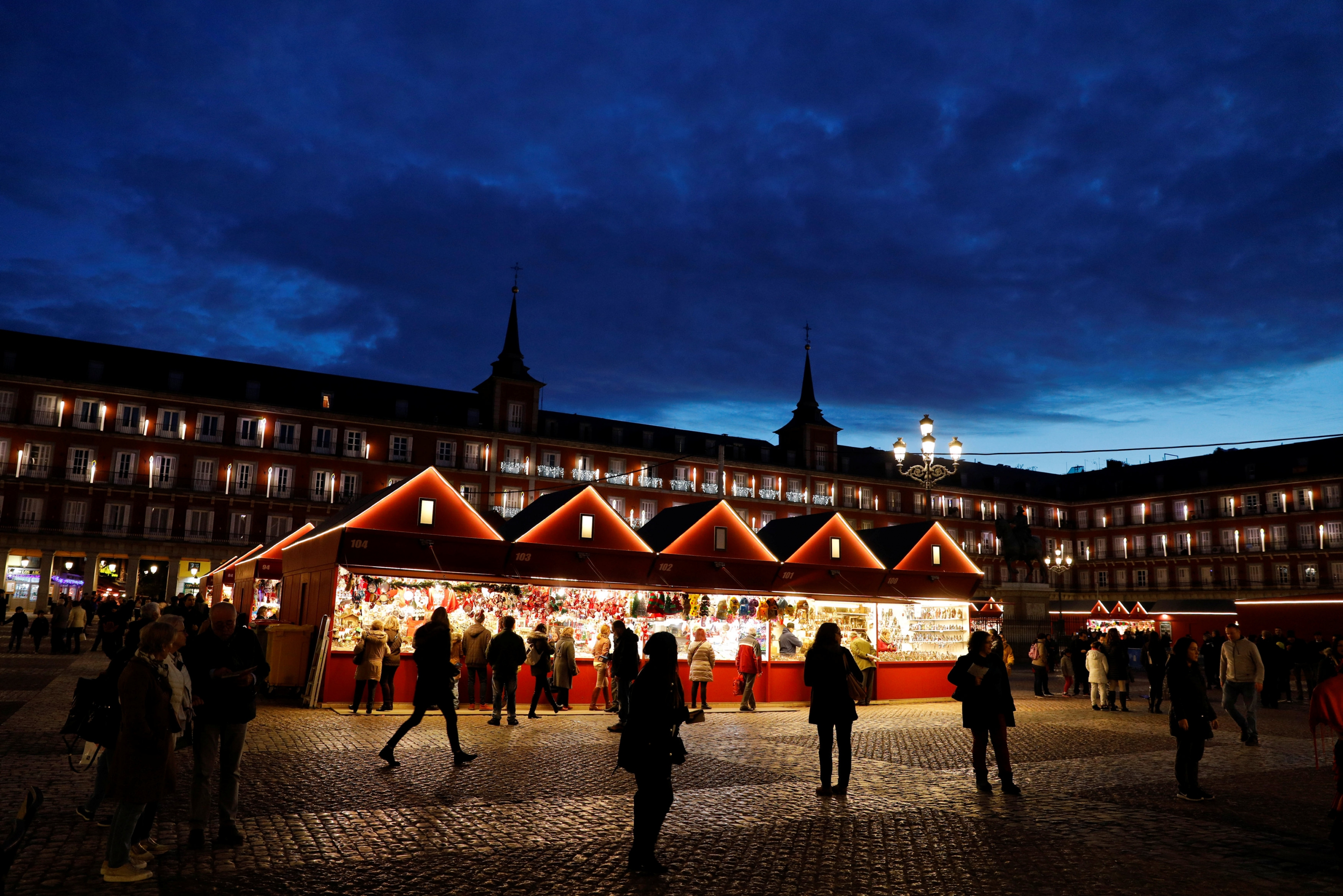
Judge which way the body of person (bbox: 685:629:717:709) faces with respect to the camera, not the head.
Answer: away from the camera

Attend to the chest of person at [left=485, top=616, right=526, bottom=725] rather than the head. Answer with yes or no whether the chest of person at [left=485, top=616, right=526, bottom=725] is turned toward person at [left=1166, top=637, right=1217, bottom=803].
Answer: no

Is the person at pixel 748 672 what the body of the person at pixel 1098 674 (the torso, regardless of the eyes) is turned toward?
no

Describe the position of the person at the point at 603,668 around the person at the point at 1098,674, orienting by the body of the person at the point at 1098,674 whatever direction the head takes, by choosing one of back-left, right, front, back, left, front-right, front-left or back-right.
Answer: back-left

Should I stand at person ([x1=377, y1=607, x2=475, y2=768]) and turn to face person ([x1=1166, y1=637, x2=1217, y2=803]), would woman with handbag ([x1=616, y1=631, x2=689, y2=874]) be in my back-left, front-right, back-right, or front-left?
front-right

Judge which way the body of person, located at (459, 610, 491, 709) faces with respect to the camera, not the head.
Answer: away from the camera

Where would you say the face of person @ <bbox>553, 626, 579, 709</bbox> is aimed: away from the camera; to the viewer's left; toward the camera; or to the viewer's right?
away from the camera

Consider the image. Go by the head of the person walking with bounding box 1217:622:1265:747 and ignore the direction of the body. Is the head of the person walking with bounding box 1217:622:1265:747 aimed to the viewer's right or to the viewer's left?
to the viewer's left

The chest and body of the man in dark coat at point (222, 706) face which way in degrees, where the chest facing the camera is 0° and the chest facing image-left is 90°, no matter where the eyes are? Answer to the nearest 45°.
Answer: approximately 0°

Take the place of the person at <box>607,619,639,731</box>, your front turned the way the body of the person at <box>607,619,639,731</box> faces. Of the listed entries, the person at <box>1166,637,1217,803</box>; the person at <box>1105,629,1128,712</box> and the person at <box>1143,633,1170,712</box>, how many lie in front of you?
0

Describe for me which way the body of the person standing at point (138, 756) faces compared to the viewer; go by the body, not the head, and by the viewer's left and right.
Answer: facing to the right of the viewer

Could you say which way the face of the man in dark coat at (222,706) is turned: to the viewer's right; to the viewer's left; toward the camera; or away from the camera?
toward the camera
